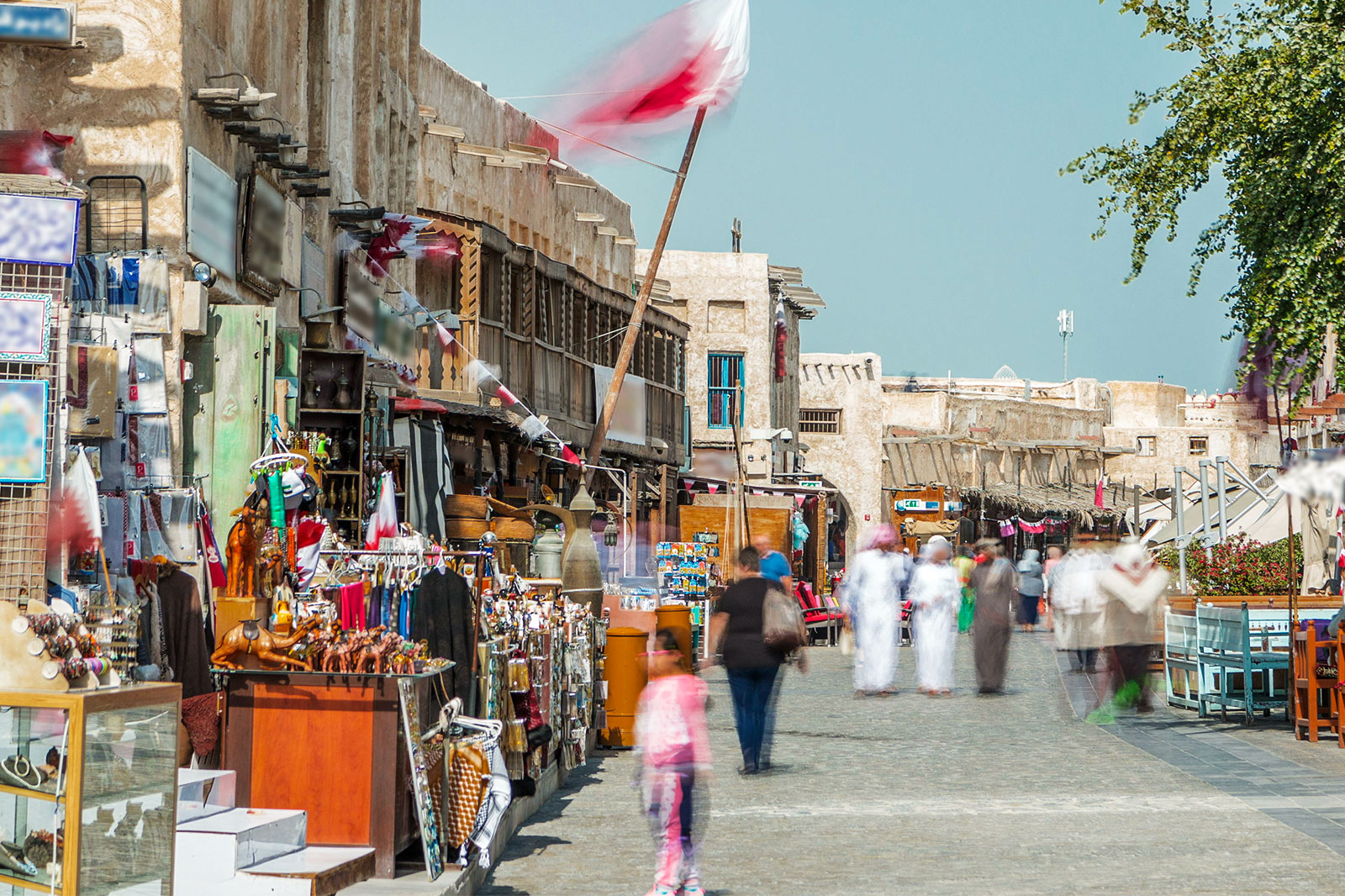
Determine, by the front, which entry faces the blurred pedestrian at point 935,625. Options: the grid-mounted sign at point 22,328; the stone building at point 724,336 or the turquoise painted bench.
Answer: the stone building

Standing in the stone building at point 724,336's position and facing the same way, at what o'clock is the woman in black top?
The woman in black top is roughly at 12 o'clock from the stone building.

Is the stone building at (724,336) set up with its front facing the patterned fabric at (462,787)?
yes

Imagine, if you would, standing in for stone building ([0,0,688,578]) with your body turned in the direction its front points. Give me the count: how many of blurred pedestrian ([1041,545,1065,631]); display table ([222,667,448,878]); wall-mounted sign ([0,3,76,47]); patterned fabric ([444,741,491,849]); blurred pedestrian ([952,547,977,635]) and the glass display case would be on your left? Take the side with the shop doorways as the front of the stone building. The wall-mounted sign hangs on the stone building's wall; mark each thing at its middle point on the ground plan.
2

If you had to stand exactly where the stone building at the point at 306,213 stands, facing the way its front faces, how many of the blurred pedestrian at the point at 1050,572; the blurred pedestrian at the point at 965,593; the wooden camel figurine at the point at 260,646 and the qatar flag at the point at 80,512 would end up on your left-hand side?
2

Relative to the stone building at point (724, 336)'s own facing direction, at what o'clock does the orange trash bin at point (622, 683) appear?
The orange trash bin is roughly at 12 o'clock from the stone building.

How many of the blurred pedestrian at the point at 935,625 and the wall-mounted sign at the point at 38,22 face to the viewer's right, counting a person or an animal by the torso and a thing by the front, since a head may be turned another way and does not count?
0

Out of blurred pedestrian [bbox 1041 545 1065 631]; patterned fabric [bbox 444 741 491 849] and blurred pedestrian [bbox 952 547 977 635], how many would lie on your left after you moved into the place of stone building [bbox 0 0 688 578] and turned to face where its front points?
2
